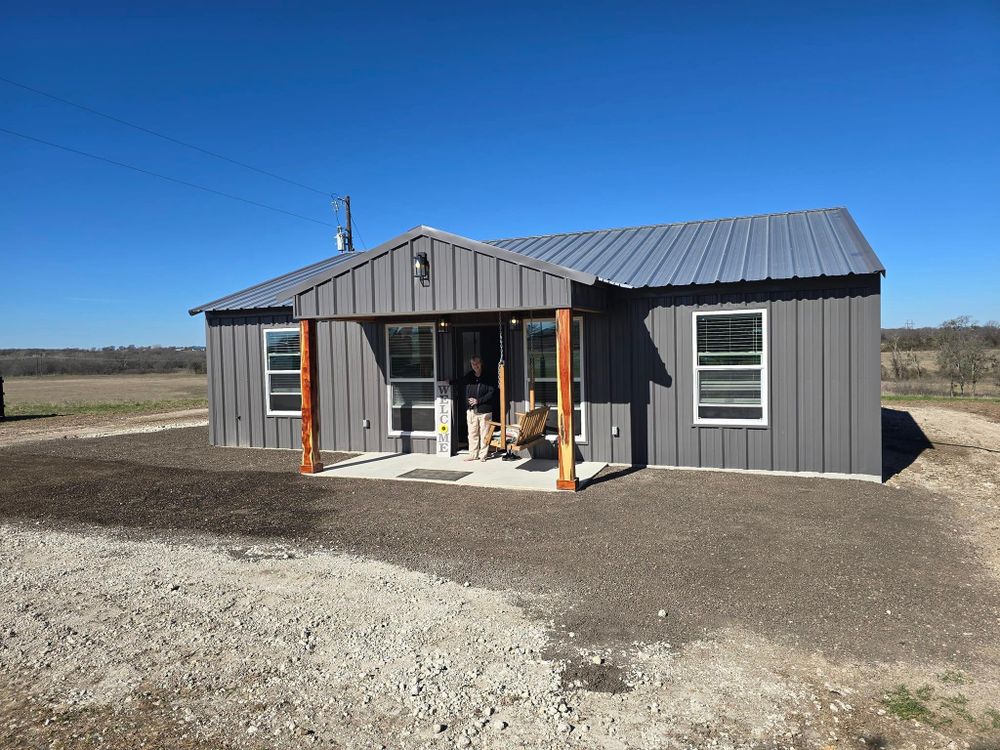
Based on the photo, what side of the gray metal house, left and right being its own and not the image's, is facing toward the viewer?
front

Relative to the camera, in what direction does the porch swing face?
facing the viewer and to the left of the viewer

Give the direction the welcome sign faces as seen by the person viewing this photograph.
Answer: facing the viewer

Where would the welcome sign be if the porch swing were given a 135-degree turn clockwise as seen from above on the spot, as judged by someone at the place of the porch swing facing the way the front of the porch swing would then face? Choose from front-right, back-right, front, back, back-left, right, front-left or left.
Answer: back-left

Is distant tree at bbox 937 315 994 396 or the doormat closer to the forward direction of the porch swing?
the doormat

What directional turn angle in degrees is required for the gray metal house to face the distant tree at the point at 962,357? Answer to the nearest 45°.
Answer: approximately 135° to its left

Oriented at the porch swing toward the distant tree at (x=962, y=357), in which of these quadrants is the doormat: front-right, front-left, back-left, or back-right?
back-left

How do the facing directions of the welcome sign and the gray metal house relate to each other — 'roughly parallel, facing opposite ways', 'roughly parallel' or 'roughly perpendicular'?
roughly parallel

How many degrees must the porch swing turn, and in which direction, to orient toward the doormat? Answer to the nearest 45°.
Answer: approximately 45° to its right

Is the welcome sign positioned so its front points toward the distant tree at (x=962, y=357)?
no

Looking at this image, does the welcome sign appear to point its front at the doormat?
yes

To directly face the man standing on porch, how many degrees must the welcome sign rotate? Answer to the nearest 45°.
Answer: approximately 45° to its left
